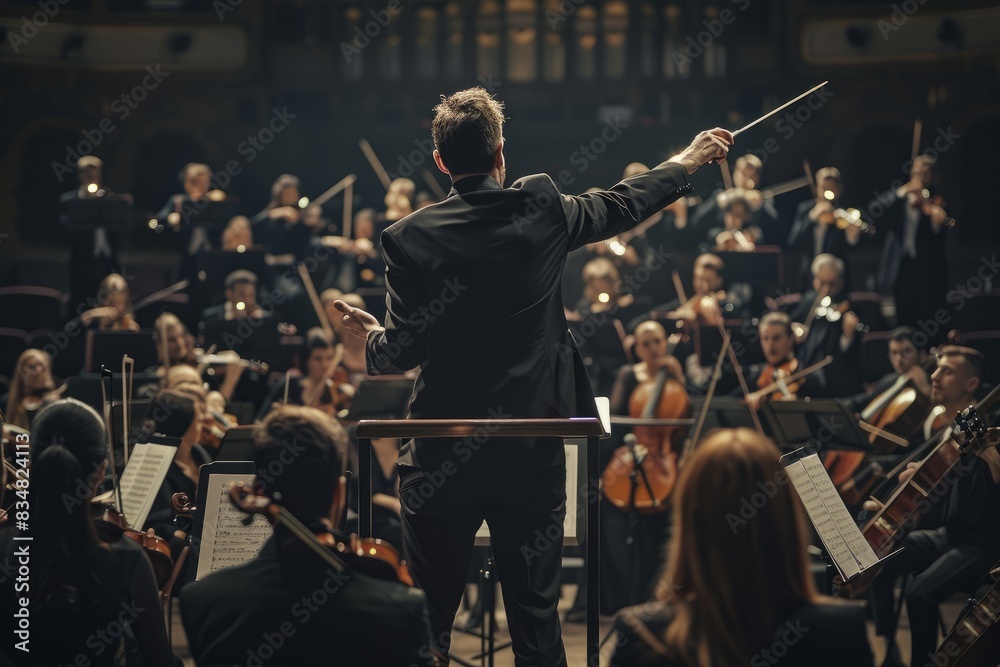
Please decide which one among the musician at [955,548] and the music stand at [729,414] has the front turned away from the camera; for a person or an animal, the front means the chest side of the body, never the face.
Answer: the music stand

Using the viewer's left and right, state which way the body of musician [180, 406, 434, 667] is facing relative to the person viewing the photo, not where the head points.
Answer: facing away from the viewer

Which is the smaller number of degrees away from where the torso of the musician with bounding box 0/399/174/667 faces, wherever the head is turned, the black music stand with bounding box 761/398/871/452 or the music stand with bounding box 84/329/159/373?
the music stand

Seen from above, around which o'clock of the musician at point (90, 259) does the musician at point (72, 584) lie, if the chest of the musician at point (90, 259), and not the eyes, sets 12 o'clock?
the musician at point (72, 584) is roughly at 12 o'clock from the musician at point (90, 259).

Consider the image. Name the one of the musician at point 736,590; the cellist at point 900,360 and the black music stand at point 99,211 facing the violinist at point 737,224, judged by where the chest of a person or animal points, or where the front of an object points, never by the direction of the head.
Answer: the musician

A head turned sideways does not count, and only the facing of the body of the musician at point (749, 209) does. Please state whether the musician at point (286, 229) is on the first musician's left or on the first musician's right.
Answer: on the first musician's right

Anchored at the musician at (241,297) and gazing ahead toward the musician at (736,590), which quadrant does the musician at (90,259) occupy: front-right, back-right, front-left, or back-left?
back-right

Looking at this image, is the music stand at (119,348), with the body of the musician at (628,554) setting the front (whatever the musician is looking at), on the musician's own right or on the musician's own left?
on the musician's own right

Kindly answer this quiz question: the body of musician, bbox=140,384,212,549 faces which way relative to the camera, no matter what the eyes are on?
to the viewer's right

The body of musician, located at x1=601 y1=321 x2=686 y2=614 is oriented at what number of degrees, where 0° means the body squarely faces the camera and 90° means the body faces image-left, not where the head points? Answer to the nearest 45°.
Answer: approximately 0°

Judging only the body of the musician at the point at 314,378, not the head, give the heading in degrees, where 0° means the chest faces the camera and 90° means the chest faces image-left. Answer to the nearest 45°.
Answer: approximately 315°

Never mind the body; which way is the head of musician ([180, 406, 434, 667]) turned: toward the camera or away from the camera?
away from the camera

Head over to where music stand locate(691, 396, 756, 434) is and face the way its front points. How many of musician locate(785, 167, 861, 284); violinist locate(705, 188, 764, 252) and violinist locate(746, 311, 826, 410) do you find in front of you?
3

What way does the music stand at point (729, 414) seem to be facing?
away from the camera
